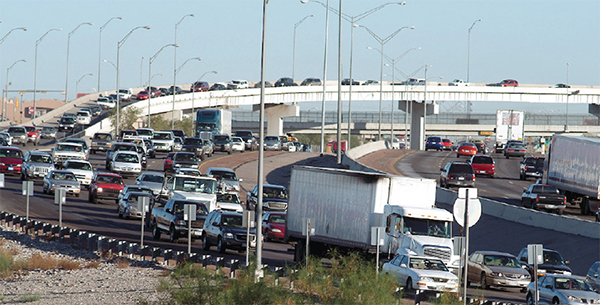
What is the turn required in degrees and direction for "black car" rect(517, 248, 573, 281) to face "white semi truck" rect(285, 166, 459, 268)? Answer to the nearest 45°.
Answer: approximately 90° to its right

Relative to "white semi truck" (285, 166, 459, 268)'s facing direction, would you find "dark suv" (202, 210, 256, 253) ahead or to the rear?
to the rear
